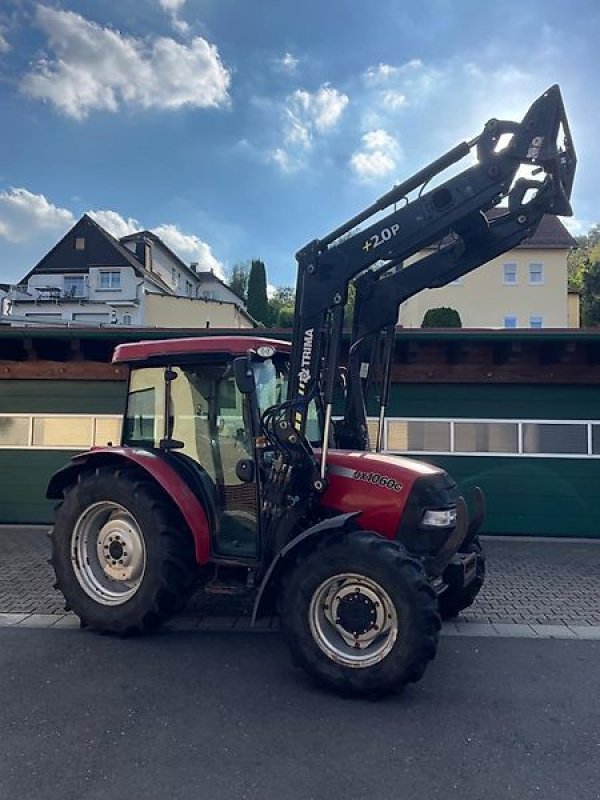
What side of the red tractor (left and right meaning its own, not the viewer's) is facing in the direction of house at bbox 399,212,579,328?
left

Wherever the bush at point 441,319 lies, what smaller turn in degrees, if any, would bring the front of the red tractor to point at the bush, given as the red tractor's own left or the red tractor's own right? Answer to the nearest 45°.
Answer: approximately 135° to the red tractor's own left

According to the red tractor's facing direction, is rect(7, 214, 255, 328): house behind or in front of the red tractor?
behind

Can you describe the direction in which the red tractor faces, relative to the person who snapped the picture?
facing the viewer and to the right of the viewer
